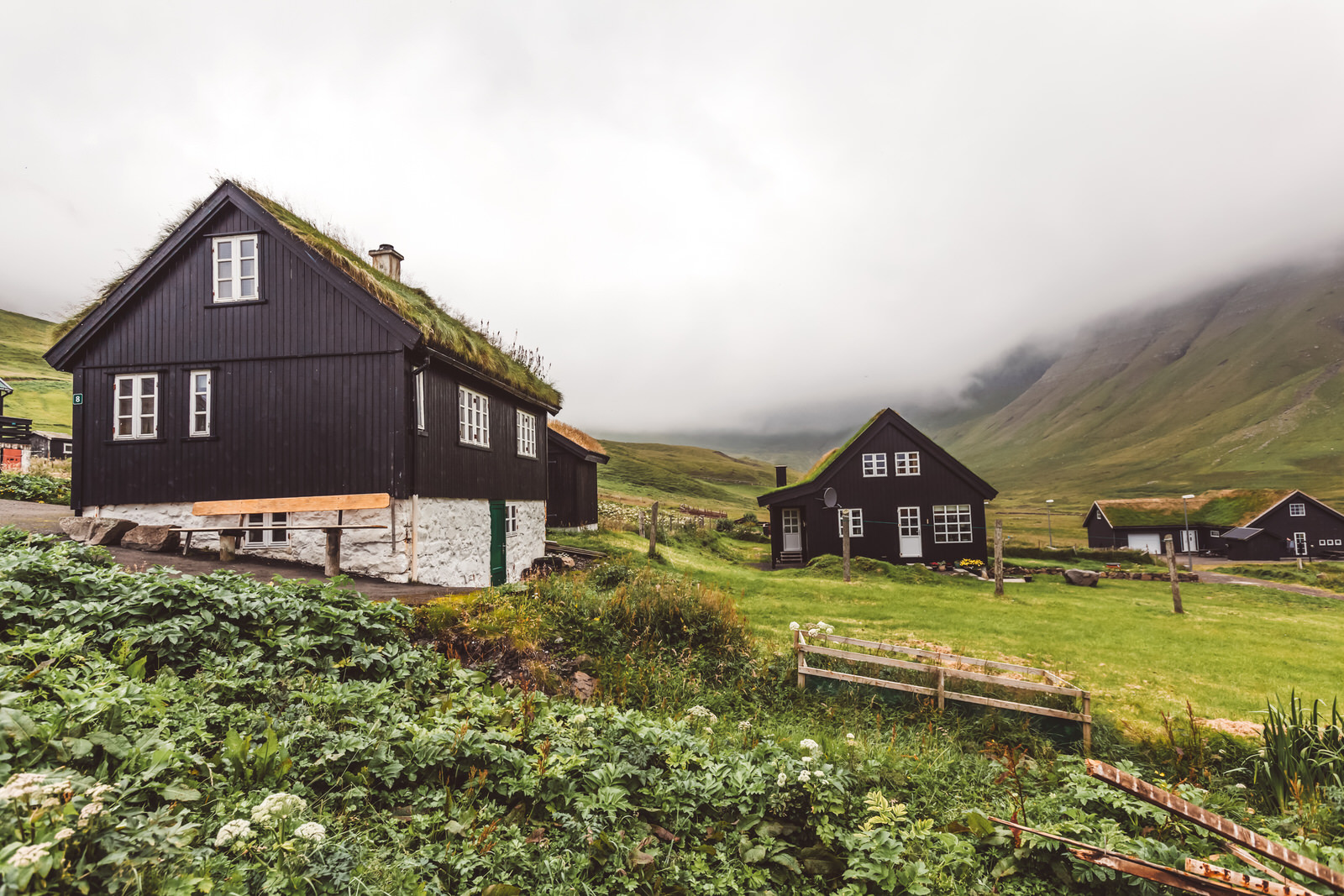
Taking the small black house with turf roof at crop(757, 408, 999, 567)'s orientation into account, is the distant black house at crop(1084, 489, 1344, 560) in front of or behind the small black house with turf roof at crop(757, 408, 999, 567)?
behind

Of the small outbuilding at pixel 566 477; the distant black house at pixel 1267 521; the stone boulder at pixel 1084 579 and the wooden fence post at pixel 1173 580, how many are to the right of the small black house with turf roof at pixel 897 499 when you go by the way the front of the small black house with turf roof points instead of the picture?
1

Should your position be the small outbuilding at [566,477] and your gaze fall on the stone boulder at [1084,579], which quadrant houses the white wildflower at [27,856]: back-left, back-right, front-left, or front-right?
front-right

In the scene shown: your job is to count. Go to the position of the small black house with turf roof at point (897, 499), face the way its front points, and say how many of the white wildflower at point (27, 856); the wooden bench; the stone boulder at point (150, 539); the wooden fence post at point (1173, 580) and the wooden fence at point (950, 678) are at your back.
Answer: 0

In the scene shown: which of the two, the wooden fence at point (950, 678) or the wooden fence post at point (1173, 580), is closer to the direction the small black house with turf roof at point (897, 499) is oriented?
the wooden fence

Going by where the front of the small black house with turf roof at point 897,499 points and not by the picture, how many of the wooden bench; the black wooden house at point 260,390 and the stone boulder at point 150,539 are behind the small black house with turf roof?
0

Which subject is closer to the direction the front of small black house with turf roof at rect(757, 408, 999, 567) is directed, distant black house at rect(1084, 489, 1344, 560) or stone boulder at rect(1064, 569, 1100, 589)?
the stone boulder

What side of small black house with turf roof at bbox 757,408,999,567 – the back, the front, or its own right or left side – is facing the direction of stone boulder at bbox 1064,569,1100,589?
left

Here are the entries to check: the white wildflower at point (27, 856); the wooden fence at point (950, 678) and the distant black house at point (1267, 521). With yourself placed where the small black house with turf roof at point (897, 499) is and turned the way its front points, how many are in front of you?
2

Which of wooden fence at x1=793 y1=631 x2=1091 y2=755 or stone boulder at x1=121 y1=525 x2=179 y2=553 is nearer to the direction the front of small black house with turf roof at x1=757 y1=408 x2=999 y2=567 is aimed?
the wooden fence

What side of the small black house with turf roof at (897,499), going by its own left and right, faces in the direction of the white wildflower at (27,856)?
front

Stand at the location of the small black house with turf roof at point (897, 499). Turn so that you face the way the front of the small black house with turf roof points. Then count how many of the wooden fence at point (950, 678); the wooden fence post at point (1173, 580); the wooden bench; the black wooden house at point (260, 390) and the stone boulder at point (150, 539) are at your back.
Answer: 0

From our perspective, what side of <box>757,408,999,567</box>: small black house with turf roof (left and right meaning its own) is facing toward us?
front

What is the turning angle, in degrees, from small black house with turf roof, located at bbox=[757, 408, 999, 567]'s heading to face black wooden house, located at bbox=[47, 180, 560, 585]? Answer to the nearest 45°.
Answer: approximately 45° to its right

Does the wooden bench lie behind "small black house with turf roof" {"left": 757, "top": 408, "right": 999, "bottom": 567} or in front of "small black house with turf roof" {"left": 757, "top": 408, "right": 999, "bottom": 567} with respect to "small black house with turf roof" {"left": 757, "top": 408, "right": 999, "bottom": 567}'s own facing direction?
in front

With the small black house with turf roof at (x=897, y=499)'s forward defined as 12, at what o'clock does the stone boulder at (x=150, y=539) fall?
The stone boulder is roughly at 1 o'clock from the small black house with turf roof.

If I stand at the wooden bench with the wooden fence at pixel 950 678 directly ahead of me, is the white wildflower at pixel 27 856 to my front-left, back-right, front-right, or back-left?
front-right

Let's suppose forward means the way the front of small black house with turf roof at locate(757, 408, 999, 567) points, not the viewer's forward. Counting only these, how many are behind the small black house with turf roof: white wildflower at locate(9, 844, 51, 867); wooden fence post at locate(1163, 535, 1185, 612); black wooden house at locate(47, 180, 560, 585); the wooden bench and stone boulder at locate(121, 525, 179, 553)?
0
